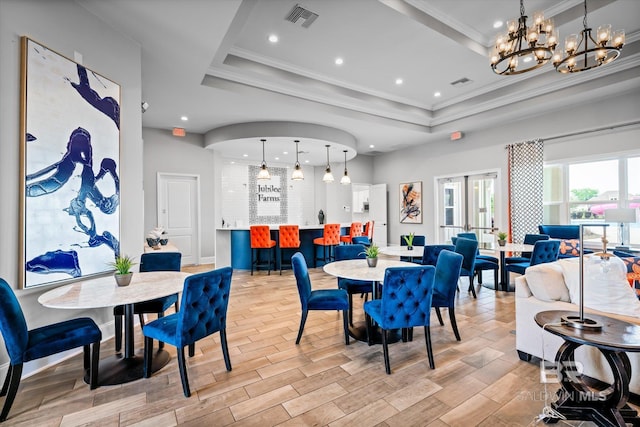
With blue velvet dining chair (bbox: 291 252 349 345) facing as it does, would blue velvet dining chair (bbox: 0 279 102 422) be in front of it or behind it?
behind

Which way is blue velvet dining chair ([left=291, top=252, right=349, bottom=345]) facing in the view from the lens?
facing to the right of the viewer

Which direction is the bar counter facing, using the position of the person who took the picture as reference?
facing the viewer

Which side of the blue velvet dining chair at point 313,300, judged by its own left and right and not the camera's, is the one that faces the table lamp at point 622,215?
front

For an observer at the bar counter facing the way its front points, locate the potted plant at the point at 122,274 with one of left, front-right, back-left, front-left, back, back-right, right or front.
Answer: front

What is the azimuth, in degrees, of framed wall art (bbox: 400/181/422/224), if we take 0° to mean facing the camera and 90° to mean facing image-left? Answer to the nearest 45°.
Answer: approximately 45°

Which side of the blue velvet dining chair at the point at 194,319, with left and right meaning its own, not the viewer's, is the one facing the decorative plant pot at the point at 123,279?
front

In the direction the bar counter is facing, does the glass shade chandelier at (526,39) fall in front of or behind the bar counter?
in front

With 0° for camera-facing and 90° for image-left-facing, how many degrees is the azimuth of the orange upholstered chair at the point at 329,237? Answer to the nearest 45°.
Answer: approximately 135°

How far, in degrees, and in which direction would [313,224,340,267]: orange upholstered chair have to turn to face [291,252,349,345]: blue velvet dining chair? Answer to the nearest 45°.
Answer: approximately 135° to its left

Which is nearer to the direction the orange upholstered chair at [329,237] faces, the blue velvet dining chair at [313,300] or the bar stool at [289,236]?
the bar stool

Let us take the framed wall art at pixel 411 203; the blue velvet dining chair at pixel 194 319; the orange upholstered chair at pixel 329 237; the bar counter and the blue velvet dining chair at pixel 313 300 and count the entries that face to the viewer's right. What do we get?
1

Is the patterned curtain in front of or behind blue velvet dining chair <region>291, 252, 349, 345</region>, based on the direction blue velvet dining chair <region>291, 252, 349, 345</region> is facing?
in front

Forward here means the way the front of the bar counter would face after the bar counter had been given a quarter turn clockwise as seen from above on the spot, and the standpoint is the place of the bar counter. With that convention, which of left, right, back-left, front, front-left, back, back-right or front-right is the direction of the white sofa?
back-left

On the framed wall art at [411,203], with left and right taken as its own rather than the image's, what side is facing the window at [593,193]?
left

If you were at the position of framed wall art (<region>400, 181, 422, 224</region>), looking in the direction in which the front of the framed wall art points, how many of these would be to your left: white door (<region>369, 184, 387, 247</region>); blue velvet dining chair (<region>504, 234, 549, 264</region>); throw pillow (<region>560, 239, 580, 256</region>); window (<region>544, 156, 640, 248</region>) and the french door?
4

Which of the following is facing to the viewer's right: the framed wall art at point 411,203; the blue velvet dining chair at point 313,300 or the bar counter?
the blue velvet dining chair

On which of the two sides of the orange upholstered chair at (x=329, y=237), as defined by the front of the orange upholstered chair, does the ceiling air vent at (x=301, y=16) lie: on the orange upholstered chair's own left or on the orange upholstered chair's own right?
on the orange upholstered chair's own left
